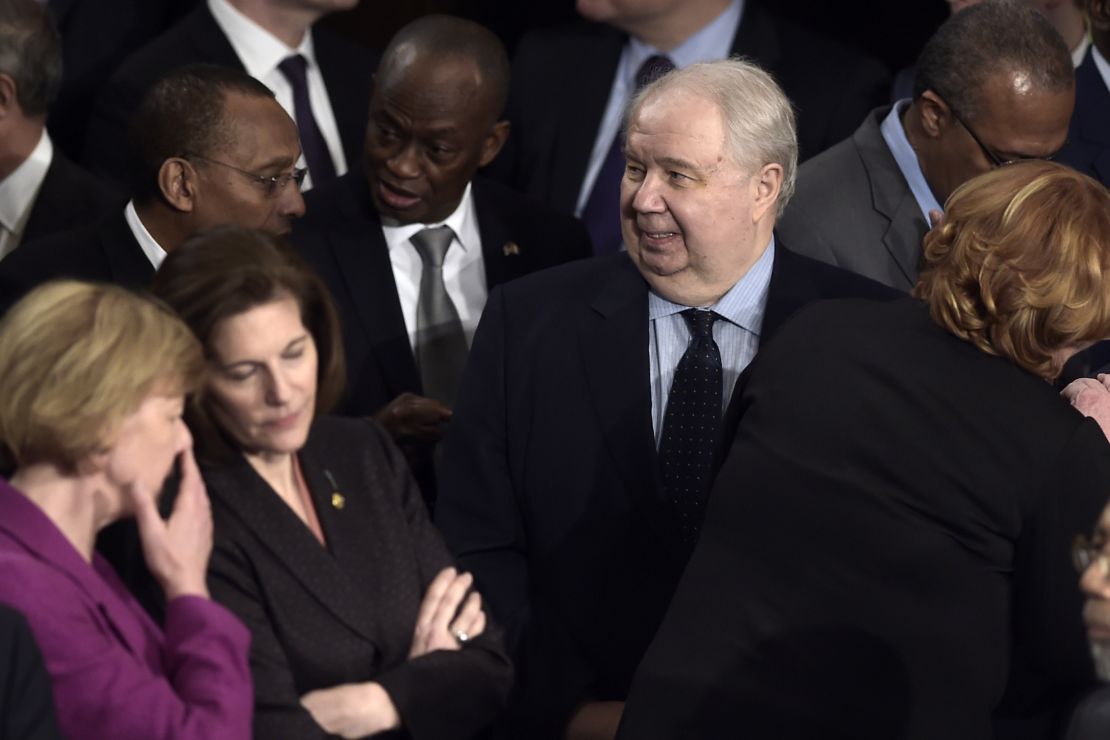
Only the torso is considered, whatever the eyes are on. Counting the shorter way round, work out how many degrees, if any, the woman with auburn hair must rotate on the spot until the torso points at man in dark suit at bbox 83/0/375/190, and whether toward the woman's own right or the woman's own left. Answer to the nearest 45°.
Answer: approximately 90° to the woman's own left

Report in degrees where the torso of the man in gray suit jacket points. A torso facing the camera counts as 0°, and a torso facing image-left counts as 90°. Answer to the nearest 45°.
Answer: approximately 315°

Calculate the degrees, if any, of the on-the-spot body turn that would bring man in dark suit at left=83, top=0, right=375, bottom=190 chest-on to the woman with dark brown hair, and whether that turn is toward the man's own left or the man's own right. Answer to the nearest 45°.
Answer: approximately 45° to the man's own right

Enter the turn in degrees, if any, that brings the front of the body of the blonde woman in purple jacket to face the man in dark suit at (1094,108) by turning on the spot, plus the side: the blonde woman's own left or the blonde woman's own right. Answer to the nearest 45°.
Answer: approximately 45° to the blonde woman's own left

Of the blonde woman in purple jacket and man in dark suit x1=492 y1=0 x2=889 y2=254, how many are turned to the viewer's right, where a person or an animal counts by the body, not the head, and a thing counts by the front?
1

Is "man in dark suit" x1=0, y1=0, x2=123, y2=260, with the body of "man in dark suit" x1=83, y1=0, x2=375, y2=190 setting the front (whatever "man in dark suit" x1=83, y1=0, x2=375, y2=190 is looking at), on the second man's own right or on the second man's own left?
on the second man's own right

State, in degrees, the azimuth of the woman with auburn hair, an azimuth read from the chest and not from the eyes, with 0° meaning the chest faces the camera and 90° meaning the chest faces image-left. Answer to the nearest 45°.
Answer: approximately 225°

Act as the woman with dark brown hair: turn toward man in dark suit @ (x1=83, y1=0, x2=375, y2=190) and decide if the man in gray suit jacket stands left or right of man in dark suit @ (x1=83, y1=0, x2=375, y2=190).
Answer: right

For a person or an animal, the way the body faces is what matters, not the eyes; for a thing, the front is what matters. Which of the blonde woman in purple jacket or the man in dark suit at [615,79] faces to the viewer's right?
the blonde woman in purple jacket

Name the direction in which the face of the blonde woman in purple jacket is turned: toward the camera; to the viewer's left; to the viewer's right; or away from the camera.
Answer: to the viewer's right

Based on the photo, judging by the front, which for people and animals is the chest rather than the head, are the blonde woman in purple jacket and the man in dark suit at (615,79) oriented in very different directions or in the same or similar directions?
very different directions

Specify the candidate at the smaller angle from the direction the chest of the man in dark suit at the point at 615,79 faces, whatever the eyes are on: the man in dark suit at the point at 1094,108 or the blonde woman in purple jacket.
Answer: the blonde woman in purple jacket

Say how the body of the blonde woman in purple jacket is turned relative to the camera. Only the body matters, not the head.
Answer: to the viewer's right
